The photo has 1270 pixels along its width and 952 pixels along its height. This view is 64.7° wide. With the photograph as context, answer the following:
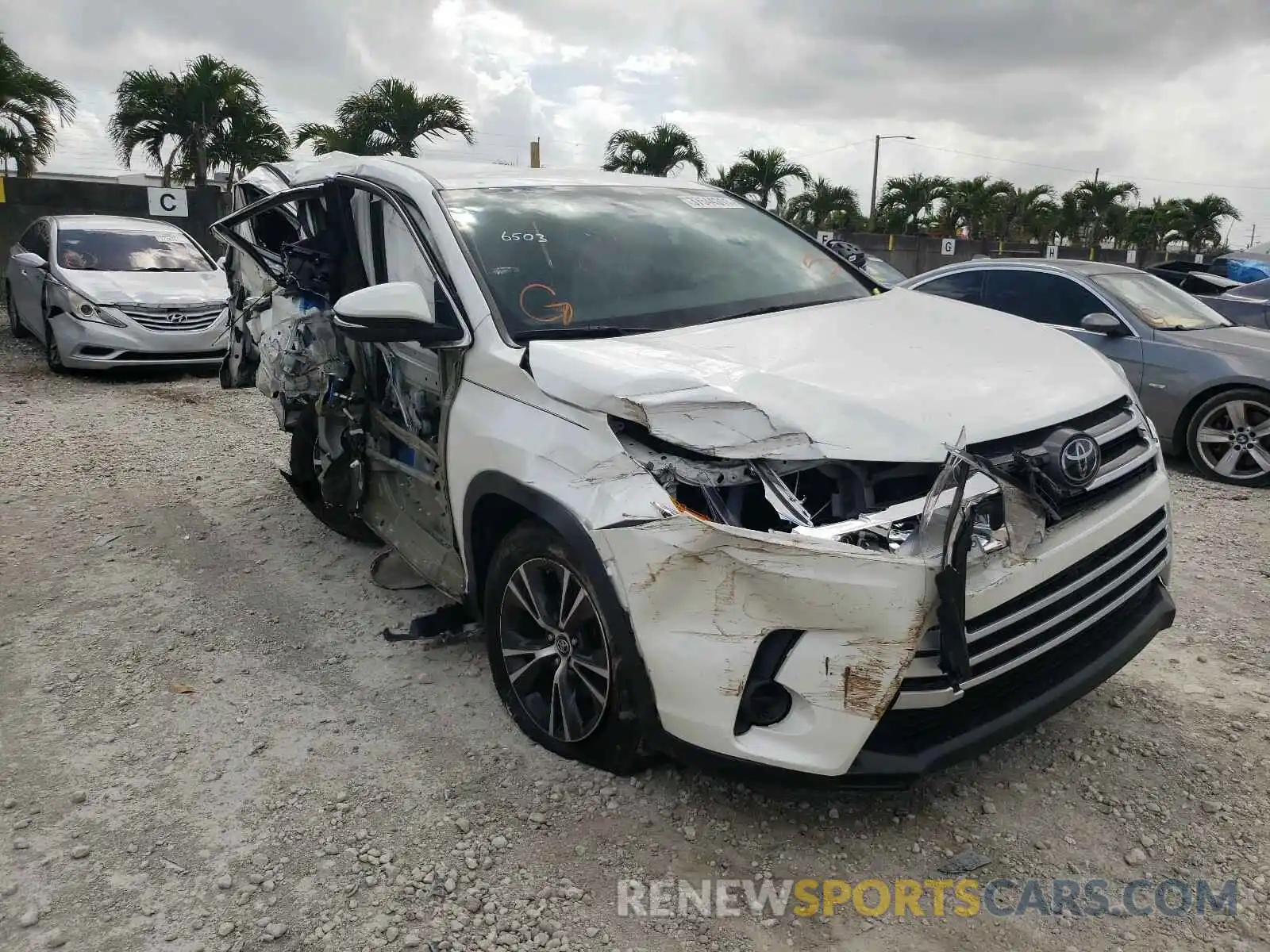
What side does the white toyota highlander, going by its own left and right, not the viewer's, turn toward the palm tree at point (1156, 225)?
left

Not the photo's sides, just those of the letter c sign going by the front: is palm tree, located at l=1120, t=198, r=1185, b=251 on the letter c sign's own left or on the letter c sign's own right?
on the letter c sign's own left

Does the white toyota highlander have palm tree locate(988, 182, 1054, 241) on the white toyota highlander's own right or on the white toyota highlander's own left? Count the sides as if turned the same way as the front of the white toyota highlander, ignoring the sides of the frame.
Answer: on the white toyota highlander's own left

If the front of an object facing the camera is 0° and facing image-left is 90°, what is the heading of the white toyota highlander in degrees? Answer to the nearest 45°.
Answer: approximately 315°

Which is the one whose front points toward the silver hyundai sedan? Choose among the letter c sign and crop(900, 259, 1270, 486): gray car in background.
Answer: the letter c sign

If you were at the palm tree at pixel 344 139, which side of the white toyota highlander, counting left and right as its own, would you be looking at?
back

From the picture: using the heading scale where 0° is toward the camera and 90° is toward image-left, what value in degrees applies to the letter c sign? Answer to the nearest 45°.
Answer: approximately 0°

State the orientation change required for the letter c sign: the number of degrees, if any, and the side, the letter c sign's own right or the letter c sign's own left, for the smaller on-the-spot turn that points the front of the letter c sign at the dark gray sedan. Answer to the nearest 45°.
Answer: approximately 45° to the letter c sign's own left

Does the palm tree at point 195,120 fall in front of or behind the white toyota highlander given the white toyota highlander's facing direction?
behind
